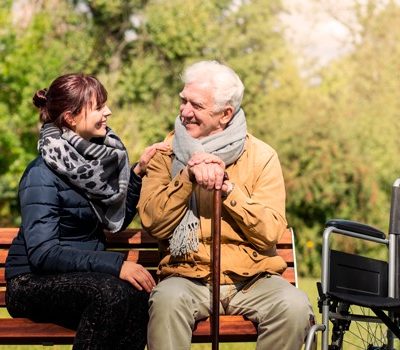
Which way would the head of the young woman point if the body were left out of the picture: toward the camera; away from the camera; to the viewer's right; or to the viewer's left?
to the viewer's right

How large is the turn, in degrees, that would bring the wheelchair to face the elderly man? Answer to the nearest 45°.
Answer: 0° — it already faces them

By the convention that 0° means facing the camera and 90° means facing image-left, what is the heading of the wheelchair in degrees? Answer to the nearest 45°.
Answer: approximately 45°

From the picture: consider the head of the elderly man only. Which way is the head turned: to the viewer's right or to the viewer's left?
to the viewer's left

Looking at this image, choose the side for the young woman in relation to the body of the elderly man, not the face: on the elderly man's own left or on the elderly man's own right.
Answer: on the elderly man's own right
